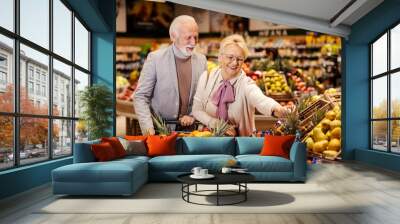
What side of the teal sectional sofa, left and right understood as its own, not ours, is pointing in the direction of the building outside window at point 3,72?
right

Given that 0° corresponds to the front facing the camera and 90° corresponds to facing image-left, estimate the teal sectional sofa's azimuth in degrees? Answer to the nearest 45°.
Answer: approximately 0°
